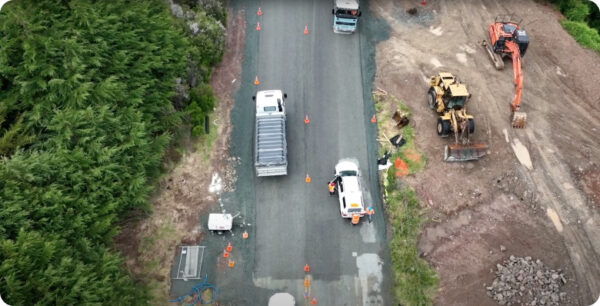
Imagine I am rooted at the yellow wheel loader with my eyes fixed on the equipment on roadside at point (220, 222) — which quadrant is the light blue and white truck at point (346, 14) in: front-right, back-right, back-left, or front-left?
front-right

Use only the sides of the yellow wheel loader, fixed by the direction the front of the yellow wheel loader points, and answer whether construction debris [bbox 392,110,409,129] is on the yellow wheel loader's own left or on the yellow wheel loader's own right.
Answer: on the yellow wheel loader's own right

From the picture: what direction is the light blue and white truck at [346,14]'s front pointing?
toward the camera

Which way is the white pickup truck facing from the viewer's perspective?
away from the camera

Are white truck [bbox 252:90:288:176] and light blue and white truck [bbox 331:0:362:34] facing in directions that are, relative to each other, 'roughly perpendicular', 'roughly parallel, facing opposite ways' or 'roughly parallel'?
roughly parallel, facing opposite ways

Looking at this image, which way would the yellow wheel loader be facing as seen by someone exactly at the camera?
facing the viewer

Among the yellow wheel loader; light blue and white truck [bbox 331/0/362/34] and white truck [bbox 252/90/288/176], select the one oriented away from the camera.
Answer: white truck [bbox 252/90/288/176]

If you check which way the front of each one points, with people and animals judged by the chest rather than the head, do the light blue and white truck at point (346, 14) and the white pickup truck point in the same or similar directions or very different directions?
very different directions

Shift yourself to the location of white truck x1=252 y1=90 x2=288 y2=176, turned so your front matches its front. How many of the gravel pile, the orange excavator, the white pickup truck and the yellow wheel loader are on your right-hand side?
4

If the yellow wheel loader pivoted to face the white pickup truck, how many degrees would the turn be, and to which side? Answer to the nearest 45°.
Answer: approximately 45° to its right

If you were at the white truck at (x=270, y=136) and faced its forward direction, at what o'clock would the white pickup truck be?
The white pickup truck is roughly at 3 o'clock from the white truck.

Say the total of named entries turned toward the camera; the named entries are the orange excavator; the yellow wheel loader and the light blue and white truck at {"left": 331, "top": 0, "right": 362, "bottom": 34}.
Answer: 3

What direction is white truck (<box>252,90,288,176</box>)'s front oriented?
away from the camera

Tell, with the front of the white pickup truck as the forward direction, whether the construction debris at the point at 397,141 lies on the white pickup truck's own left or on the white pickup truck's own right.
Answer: on the white pickup truck's own right

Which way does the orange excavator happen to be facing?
toward the camera

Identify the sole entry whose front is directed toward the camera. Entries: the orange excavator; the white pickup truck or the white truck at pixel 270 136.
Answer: the orange excavator

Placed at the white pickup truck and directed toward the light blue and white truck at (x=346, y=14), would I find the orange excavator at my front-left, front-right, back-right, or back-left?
front-right

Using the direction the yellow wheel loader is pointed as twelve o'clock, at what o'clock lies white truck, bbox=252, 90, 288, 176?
The white truck is roughly at 2 o'clock from the yellow wheel loader.
